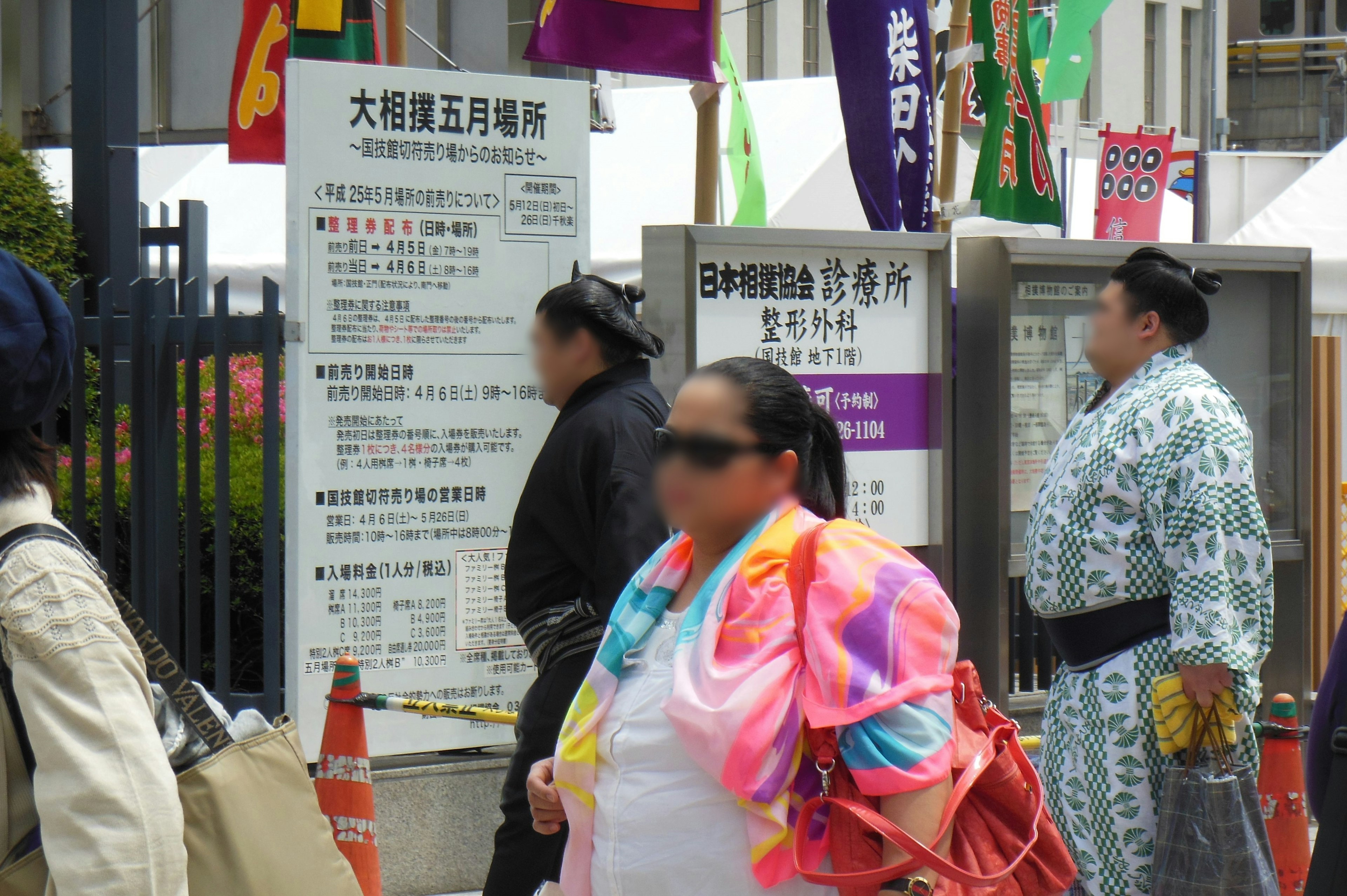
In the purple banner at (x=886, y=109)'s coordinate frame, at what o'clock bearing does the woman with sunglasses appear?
The woman with sunglasses is roughly at 12 o'clock from the purple banner.

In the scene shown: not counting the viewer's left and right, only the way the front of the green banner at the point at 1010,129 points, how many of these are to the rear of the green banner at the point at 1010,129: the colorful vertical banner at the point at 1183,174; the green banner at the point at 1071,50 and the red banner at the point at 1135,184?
3

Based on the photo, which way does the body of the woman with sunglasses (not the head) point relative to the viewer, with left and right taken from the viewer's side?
facing the viewer and to the left of the viewer

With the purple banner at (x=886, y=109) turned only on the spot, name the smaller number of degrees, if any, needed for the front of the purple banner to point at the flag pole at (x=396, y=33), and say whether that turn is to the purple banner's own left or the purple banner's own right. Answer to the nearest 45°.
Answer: approximately 45° to the purple banner's own right

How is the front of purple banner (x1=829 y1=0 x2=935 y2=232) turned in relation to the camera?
facing the viewer

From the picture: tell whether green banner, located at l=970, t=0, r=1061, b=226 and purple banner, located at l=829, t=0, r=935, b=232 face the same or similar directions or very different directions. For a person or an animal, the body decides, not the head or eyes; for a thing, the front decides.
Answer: same or similar directions

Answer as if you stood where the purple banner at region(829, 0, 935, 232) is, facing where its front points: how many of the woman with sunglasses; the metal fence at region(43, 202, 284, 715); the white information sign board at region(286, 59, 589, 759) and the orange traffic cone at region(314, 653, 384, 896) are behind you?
0

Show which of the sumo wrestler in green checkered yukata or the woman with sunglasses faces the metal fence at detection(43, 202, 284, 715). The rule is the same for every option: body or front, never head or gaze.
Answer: the sumo wrestler in green checkered yukata

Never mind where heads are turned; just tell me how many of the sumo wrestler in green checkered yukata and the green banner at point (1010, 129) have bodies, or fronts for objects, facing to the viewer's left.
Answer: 1

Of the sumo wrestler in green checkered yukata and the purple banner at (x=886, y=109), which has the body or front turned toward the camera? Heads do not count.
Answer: the purple banner

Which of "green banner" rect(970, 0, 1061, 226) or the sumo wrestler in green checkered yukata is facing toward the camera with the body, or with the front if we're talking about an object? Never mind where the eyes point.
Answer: the green banner

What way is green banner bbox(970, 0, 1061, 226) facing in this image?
toward the camera

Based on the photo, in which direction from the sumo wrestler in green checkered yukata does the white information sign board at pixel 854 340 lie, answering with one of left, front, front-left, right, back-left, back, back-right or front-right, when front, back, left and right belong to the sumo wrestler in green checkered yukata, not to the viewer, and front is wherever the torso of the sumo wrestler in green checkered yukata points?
front-right

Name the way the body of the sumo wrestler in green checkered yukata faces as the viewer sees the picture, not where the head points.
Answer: to the viewer's left

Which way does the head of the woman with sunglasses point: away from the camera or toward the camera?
toward the camera

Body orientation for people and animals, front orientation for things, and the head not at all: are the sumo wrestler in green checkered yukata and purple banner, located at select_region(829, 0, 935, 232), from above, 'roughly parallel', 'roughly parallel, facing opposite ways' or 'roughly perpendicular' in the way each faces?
roughly perpendicular

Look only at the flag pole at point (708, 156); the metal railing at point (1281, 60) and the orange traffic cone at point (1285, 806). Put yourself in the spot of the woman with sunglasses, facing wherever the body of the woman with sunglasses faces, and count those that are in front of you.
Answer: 0

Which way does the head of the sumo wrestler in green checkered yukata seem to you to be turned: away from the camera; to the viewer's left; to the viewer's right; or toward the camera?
to the viewer's left
